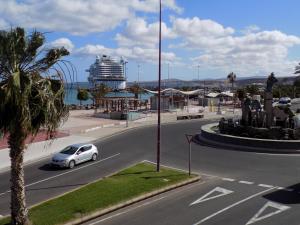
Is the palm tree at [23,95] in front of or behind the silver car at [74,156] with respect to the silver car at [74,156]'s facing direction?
in front

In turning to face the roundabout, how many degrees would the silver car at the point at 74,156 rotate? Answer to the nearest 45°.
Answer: approximately 135° to its left

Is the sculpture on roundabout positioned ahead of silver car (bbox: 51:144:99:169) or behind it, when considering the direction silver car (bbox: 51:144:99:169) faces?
behind

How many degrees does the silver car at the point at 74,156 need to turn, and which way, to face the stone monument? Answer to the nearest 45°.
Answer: approximately 135° to its left

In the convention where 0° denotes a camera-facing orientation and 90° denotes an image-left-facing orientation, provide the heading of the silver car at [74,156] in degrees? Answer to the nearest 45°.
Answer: approximately 45°

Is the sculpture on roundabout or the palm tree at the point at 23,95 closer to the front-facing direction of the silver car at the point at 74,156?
the palm tree

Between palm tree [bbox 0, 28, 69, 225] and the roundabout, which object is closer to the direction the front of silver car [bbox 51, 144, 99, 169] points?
the palm tree
